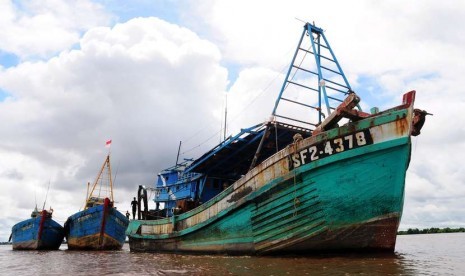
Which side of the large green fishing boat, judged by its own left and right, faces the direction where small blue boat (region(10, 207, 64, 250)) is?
back

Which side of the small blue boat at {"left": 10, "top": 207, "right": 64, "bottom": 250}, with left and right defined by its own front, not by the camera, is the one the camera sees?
front

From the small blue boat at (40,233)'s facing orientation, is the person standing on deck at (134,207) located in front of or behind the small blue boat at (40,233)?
in front

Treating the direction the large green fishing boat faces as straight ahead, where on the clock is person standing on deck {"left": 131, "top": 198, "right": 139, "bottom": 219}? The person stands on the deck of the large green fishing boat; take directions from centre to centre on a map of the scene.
The person standing on deck is roughly at 6 o'clock from the large green fishing boat.

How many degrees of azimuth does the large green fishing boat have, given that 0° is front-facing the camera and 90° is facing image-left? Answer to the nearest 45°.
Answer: approximately 315°

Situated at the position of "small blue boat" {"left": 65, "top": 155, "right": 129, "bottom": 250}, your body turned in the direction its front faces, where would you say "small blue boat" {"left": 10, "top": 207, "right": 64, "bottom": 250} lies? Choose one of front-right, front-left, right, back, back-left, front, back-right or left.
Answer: back-right

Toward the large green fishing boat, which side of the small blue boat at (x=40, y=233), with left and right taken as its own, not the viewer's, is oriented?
front

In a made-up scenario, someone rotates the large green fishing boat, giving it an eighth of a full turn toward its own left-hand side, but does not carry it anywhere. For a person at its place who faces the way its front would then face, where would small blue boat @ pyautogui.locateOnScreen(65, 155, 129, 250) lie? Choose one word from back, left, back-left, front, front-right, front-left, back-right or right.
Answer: back-left

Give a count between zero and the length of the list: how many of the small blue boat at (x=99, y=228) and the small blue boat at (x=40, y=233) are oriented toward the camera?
2

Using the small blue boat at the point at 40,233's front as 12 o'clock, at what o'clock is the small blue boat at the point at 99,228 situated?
the small blue boat at the point at 99,228 is roughly at 11 o'clock from the small blue boat at the point at 40,233.
